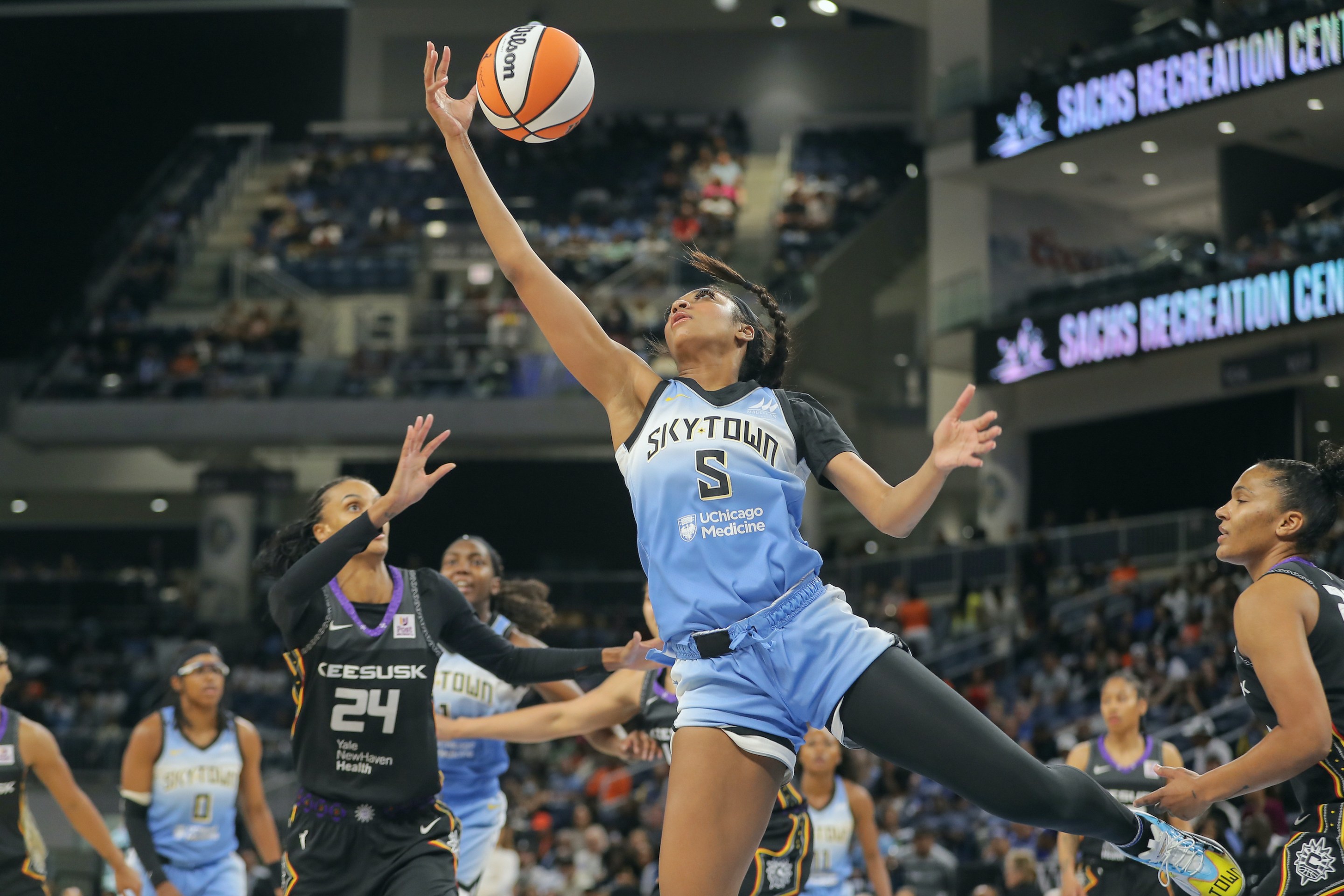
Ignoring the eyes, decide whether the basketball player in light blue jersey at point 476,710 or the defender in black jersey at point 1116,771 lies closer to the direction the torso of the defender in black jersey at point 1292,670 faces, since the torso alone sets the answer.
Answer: the basketball player in light blue jersey

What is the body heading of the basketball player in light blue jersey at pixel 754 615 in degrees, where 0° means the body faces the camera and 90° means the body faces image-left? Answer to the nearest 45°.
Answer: approximately 0°

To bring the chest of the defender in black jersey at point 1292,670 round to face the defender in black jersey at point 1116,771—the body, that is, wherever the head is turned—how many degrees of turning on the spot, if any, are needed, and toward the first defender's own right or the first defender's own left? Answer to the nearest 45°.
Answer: approximately 90° to the first defender's own right

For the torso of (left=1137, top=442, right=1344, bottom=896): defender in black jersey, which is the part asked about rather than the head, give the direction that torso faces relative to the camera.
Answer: to the viewer's left

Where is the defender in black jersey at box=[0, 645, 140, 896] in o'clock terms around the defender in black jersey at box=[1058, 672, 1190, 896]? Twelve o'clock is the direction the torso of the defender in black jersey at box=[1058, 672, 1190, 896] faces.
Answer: the defender in black jersey at box=[0, 645, 140, 896] is roughly at 2 o'clock from the defender in black jersey at box=[1058, 672, 1190, 896].

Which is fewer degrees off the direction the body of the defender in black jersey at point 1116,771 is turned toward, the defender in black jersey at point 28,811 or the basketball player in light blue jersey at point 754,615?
the basketball player in light blue jersey

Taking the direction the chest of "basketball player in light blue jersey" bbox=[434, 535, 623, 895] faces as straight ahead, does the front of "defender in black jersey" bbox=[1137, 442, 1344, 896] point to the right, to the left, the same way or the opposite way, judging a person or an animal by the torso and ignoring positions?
to the right

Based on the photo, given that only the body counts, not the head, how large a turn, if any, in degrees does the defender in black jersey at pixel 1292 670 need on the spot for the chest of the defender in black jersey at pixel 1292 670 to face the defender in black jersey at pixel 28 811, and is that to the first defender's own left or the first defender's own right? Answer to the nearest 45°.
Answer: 0° — they already face them

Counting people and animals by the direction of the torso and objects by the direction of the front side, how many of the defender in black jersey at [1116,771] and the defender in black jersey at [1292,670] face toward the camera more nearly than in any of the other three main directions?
1

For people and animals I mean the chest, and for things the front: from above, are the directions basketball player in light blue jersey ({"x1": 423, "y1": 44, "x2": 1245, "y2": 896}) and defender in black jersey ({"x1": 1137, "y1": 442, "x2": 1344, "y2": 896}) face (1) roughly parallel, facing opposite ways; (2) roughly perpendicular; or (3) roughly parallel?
roughly perpendicular

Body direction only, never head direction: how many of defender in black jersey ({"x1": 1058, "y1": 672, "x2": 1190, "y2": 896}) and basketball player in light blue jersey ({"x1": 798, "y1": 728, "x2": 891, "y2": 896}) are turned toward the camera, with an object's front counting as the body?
2

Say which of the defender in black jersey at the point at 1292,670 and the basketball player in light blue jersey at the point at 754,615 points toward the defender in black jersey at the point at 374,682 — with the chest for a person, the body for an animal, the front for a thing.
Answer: the defender in black jersey at the point at 1292,670

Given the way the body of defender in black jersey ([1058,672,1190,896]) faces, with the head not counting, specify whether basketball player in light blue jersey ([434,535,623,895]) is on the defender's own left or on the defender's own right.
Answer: on the defender's own right
